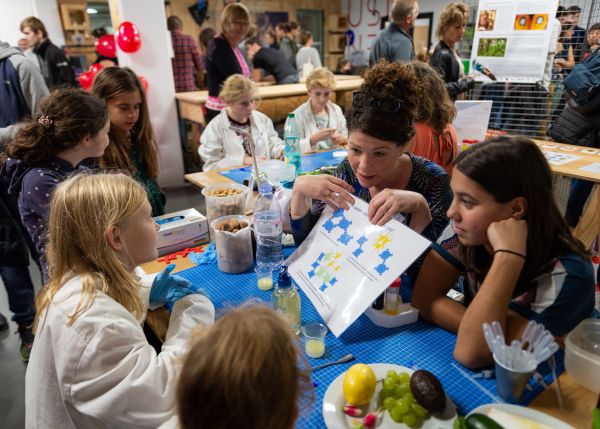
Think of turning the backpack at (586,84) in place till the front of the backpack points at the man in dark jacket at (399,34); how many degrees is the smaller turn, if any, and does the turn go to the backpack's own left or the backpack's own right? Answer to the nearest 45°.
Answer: approximately 45° to the backpack's own right

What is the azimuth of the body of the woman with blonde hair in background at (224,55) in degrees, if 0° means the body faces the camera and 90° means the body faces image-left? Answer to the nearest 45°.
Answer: approximately 315°

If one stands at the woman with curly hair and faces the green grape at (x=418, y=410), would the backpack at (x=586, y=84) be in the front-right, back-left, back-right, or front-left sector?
back-left

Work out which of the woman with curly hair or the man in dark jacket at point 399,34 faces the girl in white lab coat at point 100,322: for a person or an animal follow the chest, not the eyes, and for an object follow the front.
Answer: the woman with curly hair

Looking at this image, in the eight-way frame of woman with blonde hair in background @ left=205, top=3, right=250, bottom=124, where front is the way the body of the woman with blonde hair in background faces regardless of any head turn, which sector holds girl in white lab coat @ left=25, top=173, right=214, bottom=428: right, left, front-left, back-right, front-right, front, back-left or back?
front-right

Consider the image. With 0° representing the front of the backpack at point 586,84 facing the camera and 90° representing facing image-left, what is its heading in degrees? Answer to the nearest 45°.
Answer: approximately 45°

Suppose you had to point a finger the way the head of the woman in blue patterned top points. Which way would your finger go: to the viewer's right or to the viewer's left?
to the viewer's left

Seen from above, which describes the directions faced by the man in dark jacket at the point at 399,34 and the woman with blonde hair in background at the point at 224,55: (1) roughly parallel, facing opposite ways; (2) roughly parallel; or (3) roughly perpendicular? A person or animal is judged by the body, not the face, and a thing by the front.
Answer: roughly perpendicular
